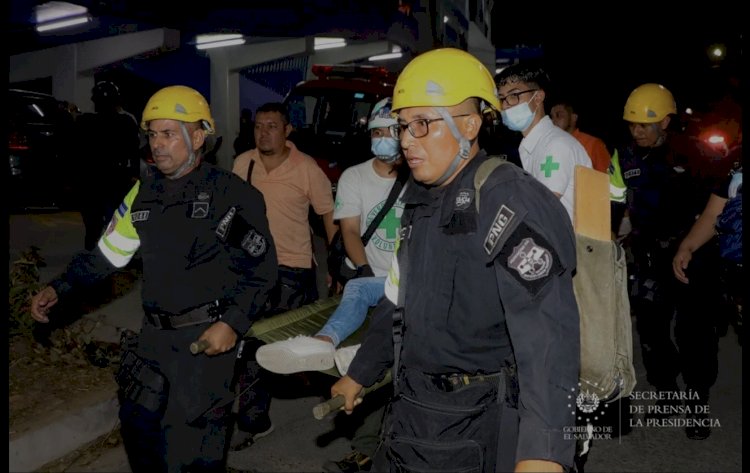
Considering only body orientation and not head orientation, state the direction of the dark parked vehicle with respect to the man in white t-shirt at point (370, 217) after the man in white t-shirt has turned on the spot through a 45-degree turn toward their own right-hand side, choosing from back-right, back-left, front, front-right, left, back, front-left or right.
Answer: right

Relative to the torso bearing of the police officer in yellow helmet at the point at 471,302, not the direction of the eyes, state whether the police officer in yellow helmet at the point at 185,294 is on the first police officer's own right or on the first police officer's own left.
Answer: on the first police officer's own right

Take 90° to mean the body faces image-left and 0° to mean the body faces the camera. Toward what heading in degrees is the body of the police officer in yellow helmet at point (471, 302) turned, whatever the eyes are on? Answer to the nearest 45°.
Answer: approximately 45°

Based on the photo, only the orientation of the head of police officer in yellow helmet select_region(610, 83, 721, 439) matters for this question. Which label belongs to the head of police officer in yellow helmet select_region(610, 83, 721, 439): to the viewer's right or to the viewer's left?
to the viewer's left

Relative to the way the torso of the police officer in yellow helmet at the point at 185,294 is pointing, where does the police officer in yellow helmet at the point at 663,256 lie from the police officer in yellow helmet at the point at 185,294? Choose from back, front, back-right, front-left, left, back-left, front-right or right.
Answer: back-left

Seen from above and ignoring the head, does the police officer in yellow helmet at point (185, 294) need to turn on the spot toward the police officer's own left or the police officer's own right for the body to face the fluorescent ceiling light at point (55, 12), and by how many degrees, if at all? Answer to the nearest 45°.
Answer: approximately 135° to the police officer's own right

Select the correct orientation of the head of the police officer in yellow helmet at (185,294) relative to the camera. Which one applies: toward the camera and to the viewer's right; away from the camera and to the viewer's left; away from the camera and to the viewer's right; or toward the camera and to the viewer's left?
toward the camera and to the viewer's left

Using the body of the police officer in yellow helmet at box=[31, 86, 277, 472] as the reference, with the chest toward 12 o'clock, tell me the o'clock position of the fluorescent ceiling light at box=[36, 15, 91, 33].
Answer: The fluorescent ceiling light is roughly at 4 o'clock from the police officer in yellow helmet.

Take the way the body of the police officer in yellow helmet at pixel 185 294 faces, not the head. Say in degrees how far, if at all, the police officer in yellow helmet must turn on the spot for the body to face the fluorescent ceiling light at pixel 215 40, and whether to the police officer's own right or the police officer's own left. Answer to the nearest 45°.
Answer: approximately 135° to the police officer's own right

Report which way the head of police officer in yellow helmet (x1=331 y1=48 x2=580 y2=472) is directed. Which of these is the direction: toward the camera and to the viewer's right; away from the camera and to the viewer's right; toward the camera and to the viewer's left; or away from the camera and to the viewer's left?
toward the camera and to the viewer's left

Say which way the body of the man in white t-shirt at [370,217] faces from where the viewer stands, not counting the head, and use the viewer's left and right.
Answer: facing the viewer

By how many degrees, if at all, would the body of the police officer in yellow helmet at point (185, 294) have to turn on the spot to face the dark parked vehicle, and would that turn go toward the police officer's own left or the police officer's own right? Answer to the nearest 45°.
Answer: approximately 135° to the police officer's own right
